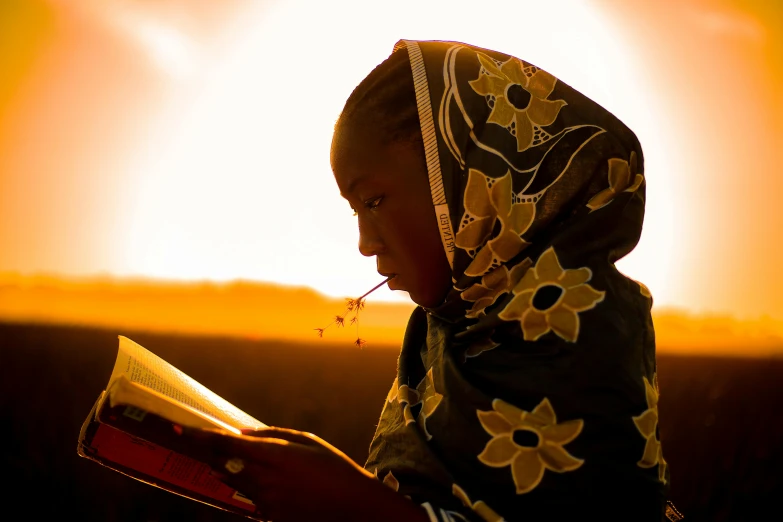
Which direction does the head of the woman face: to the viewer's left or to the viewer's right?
to the viewer's left

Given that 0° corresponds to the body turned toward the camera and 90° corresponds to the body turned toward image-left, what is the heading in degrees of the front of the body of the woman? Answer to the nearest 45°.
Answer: approximately 90°
